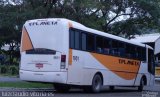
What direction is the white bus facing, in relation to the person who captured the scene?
facing away from the viewer and to the right of the viewer
